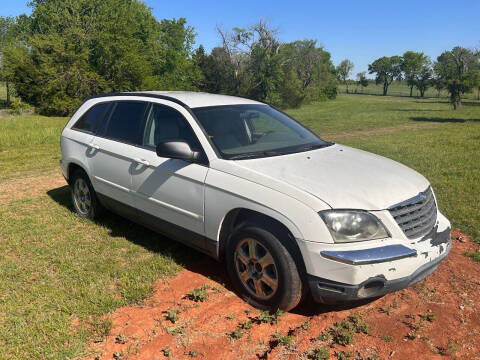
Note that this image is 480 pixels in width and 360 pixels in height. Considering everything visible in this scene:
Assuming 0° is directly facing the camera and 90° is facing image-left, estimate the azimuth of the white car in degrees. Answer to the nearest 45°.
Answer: approximately 315°

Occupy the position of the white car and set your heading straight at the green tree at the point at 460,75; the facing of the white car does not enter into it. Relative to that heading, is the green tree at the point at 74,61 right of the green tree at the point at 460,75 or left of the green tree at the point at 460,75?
left

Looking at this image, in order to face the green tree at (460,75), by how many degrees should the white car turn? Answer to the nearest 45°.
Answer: approximately 90° to its left

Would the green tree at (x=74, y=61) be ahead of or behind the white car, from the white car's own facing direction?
behind
